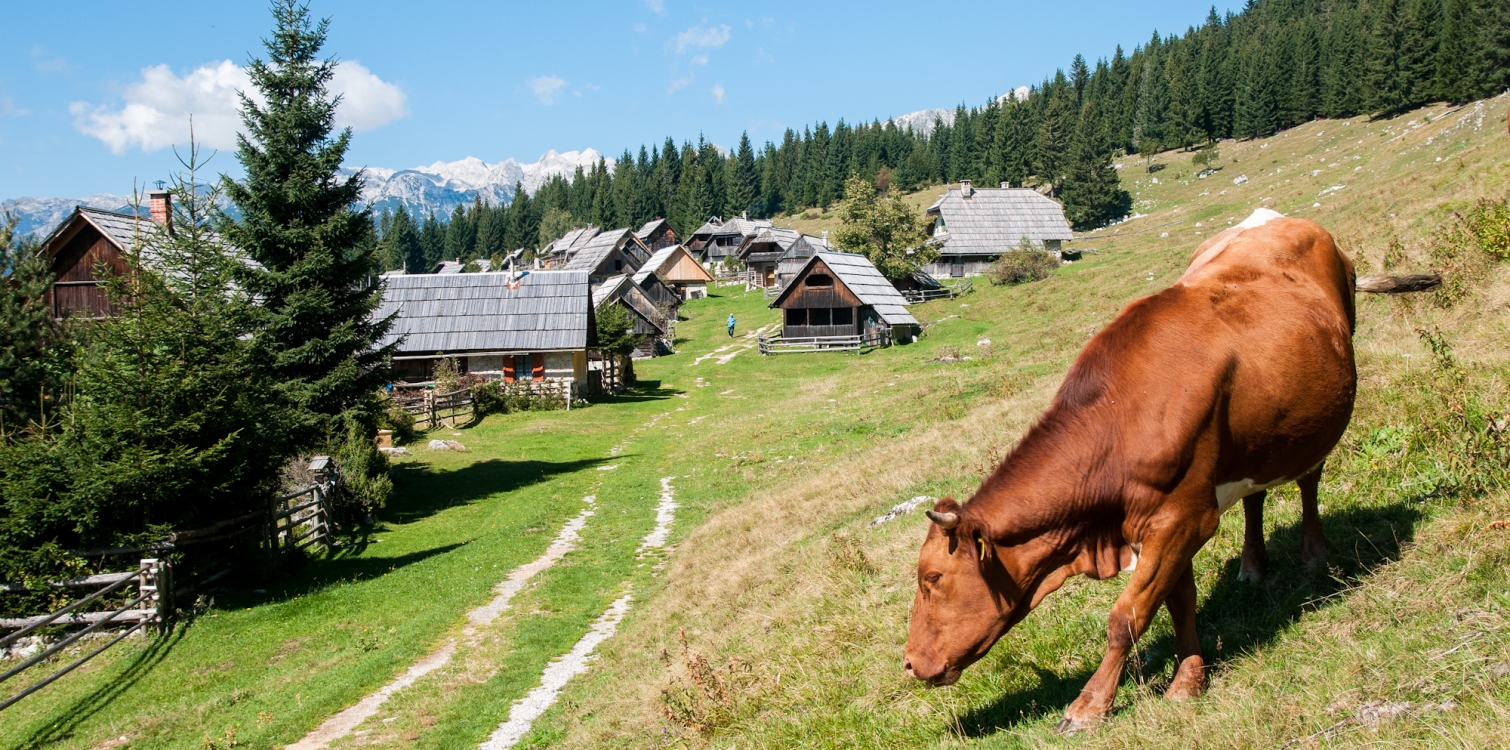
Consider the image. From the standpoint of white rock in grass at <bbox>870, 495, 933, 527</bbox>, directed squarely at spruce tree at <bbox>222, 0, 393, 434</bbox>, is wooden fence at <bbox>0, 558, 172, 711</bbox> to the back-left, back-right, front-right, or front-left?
front-left

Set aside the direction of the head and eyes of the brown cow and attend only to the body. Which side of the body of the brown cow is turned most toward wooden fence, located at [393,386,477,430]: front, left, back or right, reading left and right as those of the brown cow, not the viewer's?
right

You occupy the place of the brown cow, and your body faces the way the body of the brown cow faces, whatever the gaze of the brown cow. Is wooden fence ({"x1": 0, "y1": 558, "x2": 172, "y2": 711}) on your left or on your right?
on your right

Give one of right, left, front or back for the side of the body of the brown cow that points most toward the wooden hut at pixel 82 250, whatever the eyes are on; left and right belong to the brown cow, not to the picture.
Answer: right

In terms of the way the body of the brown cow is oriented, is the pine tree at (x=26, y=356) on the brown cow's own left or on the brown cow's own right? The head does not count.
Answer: on the brown cow's own right

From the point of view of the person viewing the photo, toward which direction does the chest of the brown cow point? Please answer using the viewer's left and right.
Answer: facing the viewer and to the left of the viewer

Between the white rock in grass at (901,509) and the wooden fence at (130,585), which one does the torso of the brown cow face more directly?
the wooden fence

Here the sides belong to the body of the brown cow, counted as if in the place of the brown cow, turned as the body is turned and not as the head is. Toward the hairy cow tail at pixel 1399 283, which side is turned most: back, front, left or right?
back
